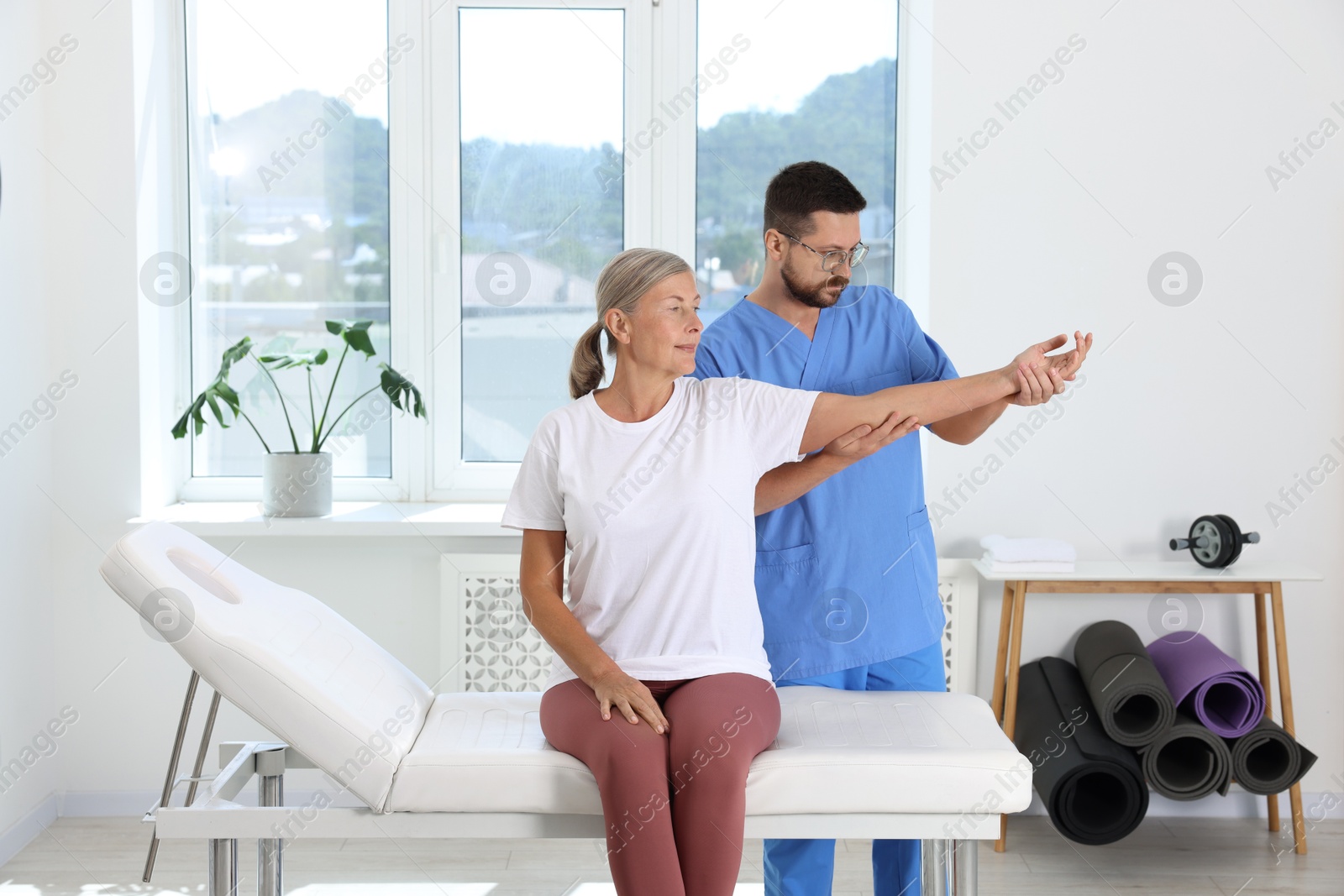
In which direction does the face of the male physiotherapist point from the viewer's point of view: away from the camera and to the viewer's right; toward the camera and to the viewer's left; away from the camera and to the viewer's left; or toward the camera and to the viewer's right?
toward the camera and to the viewer's right

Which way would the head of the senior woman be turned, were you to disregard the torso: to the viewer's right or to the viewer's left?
to the viewer's right

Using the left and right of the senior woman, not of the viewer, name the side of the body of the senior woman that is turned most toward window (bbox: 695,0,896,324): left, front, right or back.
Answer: back

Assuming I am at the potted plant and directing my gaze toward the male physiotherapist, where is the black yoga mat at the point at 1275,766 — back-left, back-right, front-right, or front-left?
front-left

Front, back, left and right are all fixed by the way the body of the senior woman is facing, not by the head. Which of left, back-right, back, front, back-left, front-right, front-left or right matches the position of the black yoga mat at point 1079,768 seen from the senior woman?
back-left

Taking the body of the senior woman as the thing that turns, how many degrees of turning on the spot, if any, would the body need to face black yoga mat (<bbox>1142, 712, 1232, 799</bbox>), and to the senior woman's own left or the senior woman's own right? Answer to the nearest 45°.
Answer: approximately 135° to the senior woman's own left

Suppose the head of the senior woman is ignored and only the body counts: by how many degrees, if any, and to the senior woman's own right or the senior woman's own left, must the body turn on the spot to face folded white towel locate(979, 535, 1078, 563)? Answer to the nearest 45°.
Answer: approximately 135° to the senior woman's own left

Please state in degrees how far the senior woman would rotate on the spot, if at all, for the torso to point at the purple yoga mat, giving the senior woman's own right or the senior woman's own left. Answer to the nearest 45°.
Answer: approximately 135° to the senior woman's own left

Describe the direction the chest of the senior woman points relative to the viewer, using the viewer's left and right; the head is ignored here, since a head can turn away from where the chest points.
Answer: facing the viewer

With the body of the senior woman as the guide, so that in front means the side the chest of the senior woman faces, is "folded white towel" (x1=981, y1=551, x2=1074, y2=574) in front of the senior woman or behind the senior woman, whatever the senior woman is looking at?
behind

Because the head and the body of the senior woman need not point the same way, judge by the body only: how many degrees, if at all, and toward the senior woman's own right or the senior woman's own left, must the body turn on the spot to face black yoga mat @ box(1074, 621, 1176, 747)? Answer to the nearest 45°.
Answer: approximately 135° to the senior woman's own left
